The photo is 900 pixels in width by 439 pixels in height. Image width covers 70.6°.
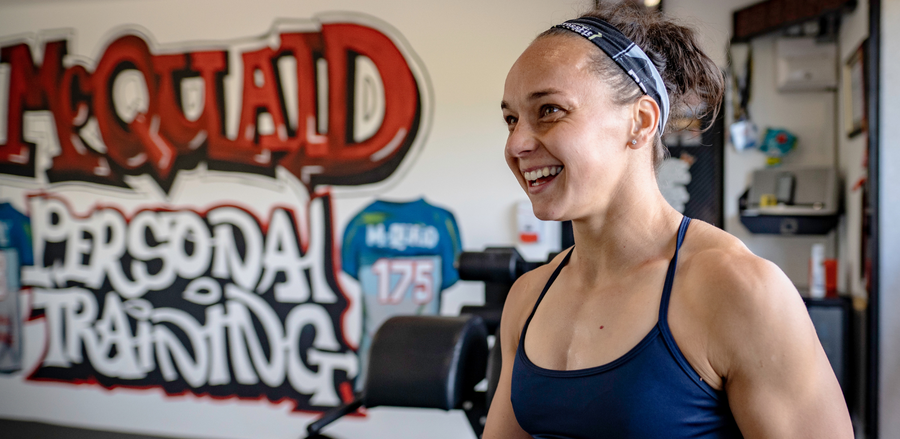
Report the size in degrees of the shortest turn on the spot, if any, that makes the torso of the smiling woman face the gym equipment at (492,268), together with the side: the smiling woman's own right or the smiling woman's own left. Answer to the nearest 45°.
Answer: approximately 90° to the smiling woman's own right

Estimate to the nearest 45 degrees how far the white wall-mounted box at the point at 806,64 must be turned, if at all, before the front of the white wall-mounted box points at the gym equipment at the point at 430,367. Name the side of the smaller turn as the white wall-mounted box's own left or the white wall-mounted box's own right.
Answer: approximately 45° to the white wall-mounted box's own right

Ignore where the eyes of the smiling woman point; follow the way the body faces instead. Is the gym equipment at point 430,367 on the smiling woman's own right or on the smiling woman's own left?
on the smiling woman's own right

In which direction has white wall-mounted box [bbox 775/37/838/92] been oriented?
toward the camera

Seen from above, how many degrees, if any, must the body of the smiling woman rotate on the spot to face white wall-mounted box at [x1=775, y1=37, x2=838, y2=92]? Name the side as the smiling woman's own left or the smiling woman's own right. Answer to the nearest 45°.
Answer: approximately 135° to the smiling woman's own right

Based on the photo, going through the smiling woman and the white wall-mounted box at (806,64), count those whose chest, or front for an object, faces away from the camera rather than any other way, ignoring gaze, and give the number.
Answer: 0

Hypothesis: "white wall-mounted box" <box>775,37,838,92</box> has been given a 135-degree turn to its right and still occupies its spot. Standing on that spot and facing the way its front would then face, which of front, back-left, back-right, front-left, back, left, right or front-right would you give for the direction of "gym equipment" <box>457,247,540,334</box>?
left

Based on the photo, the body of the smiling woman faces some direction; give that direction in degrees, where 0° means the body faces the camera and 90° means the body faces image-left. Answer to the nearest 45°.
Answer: approximately 45°

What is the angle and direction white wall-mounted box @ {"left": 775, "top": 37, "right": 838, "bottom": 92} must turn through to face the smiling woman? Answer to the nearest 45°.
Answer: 0° — it already faces them

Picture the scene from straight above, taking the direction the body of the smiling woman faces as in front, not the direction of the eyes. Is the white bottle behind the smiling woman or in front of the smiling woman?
behind
